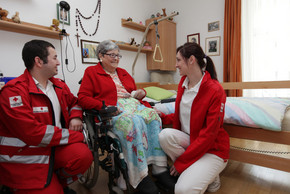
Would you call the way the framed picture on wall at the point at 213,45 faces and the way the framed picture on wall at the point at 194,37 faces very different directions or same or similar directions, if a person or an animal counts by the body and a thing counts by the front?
same or similar directions

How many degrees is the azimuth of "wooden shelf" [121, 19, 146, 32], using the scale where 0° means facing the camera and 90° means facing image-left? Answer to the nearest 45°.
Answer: approximately 315°

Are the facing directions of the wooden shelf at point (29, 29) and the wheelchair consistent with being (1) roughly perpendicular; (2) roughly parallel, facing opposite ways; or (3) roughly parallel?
roughly parallel

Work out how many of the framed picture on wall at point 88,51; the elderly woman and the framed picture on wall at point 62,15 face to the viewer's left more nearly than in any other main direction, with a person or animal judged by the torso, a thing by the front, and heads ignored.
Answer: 0

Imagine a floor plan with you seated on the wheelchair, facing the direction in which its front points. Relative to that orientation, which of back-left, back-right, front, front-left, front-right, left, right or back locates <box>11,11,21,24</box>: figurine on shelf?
back

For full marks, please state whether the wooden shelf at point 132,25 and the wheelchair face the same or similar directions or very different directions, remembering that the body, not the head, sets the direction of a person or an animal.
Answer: same or similar directions

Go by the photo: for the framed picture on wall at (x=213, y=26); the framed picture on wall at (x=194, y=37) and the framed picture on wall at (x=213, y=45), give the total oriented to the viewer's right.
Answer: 0

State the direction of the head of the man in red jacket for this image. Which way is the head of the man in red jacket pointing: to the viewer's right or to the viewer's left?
to the viewer's right

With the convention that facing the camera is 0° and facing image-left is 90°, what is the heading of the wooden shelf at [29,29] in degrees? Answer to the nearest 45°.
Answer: approximately 315°

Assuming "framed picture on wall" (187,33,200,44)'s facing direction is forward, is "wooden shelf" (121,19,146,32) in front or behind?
in front

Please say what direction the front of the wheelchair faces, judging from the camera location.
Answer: facing the viewer and to the right of the viewer

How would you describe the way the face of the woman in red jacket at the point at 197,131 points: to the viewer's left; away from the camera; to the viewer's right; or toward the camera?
to the viewer's left

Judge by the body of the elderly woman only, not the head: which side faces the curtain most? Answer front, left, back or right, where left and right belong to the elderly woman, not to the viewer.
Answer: left
